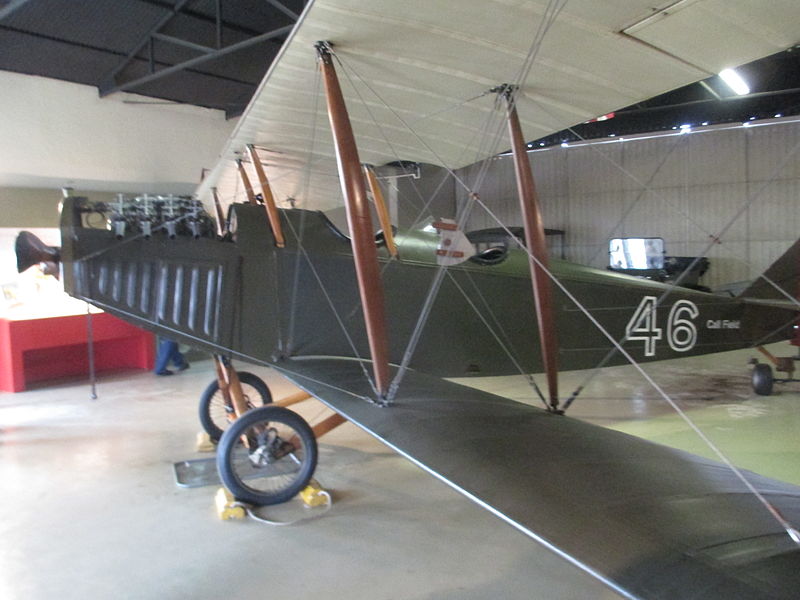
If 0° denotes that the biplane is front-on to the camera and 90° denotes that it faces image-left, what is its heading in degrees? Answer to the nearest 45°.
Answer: approximately 45°

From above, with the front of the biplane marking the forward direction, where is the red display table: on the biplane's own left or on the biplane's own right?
on the biplane's own right

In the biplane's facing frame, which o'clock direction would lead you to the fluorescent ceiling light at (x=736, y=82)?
The fluorescent ceiling light is roughly at 6 o'clock from the biplane.

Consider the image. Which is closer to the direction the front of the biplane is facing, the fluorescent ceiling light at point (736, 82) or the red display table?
the red display table
